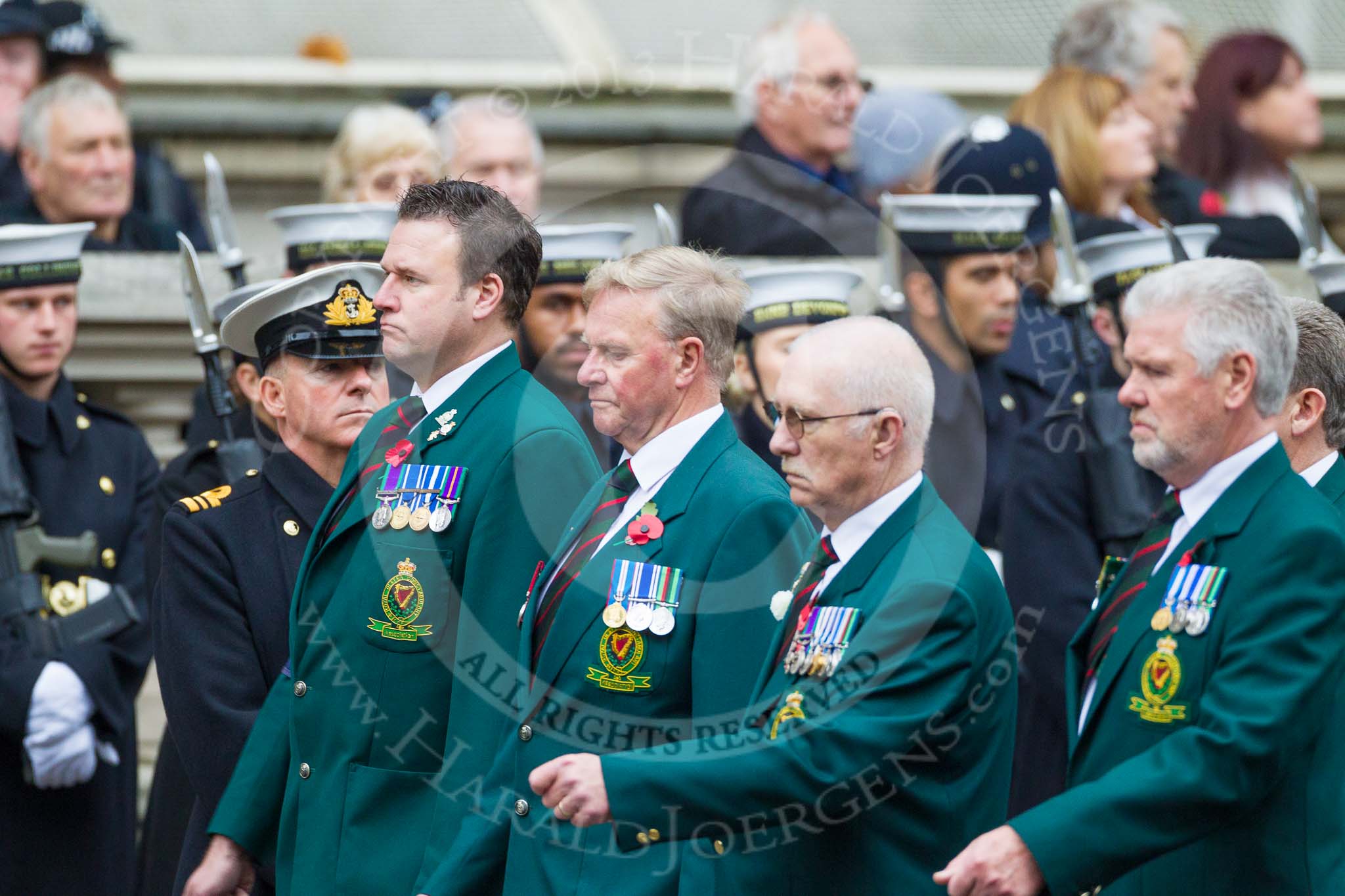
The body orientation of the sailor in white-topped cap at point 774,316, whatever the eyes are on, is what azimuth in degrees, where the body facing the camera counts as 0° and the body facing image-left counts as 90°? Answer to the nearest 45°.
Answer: approximately 315°

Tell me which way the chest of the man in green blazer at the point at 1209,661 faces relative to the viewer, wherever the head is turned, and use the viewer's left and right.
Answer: facing to the left of the viewer

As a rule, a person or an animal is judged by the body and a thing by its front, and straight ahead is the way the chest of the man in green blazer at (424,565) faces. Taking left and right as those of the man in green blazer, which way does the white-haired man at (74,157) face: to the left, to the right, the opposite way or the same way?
to the left

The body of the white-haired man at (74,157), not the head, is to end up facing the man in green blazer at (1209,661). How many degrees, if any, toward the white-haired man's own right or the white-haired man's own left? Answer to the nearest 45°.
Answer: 0° — they already face them

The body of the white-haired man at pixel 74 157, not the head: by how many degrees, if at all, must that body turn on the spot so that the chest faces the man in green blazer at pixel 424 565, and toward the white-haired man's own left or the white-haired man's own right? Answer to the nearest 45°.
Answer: approximately 45° to the white-haired man's own right
